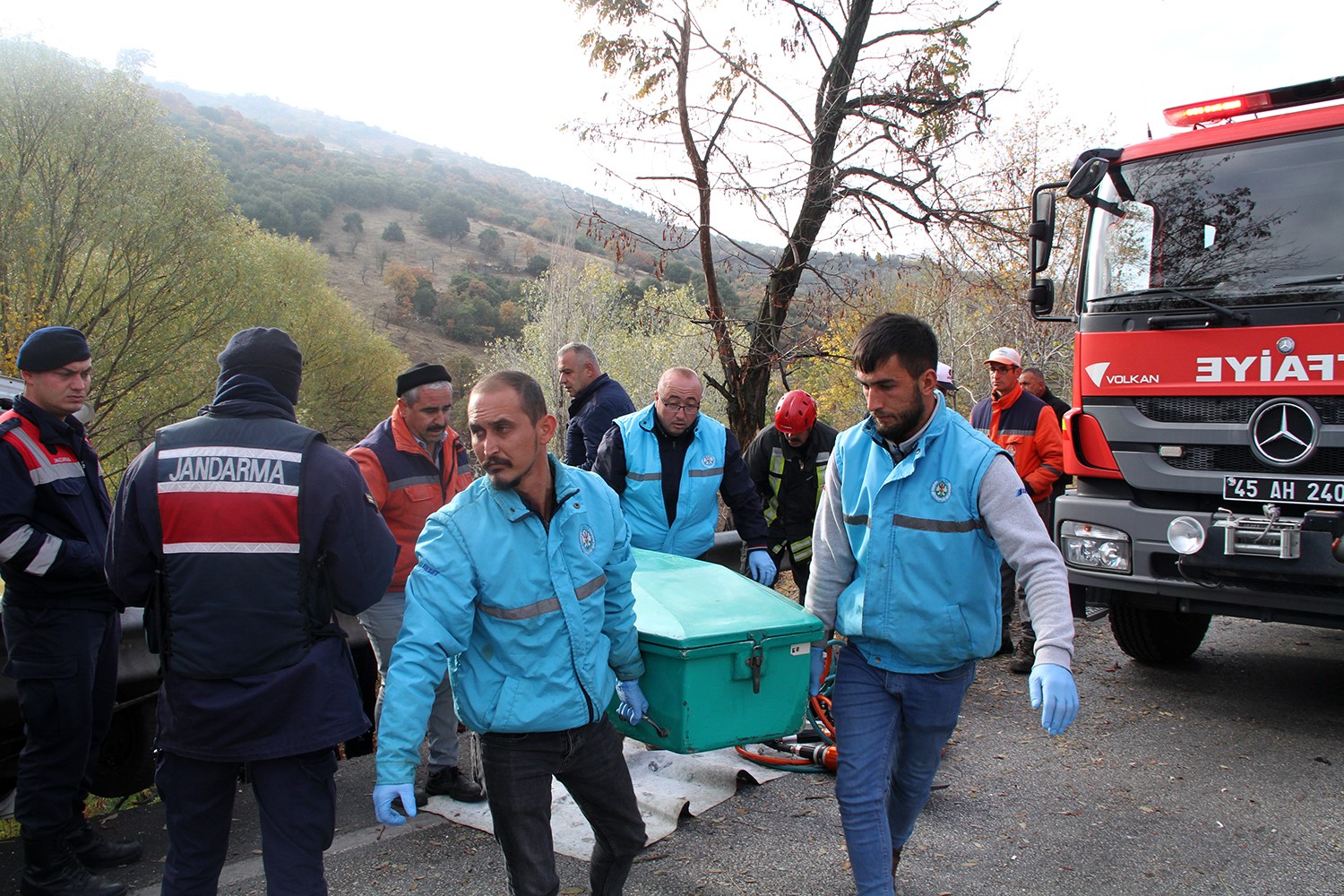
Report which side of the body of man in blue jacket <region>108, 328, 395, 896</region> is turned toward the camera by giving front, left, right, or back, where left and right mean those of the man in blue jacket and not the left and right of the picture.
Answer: back

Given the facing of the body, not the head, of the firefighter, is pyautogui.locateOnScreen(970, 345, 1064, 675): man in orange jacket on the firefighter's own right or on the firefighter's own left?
on the firefighter's own left

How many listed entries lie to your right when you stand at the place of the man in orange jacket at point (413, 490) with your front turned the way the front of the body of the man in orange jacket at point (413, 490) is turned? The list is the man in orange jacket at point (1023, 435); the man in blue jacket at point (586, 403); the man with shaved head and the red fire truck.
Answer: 0

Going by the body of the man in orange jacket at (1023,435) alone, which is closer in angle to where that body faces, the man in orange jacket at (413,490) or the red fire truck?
the man in orange jacket

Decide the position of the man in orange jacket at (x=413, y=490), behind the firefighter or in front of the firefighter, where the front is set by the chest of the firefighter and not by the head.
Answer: in front

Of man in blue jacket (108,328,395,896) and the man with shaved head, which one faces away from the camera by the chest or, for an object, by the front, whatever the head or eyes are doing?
the man in blue jacket

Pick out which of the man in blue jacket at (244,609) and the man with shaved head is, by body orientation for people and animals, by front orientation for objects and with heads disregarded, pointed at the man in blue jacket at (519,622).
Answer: the man with shaved head

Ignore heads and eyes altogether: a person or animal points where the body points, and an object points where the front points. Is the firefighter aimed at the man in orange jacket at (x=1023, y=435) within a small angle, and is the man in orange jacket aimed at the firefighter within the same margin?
no

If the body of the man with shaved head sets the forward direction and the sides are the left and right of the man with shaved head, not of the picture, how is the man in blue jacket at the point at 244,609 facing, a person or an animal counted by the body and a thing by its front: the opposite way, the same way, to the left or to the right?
the opposite way

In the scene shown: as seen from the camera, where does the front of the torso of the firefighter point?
toward the camera

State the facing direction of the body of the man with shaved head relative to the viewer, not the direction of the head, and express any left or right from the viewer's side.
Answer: facing the viewer

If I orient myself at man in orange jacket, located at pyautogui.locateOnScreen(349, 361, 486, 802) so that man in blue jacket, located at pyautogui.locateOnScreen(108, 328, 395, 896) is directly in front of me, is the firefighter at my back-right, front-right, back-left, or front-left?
back-left

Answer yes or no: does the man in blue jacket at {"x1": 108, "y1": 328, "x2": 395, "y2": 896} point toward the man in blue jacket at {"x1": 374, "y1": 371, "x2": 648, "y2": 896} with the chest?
no

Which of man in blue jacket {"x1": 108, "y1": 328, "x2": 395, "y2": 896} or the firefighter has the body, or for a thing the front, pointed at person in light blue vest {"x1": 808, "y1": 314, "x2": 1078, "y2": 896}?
the firefighter

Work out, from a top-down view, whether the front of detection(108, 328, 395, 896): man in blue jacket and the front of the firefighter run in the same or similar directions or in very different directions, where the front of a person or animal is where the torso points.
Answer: very different directions

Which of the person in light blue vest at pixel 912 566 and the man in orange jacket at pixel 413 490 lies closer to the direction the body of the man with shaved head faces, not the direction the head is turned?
the person in light blue vest
